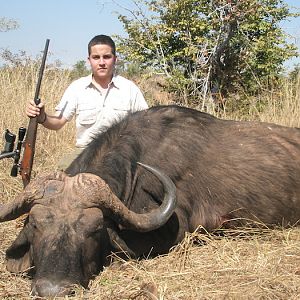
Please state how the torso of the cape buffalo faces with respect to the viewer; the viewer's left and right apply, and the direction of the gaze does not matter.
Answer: facing the viewer and to the left of the viewer

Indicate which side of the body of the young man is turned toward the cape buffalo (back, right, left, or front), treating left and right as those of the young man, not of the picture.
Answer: front

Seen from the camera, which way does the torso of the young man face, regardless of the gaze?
toward the camera

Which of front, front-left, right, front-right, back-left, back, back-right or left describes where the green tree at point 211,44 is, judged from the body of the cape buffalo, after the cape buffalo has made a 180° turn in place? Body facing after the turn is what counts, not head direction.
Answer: front-left

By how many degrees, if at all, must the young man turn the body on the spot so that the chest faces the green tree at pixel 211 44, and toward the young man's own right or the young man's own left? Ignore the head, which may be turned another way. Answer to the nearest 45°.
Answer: approximately 135° to the young man's own left

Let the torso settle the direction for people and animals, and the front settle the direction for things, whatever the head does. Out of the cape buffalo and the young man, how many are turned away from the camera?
0

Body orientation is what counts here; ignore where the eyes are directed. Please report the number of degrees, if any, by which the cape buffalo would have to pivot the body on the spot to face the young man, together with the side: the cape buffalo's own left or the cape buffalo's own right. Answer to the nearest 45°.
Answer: approximately 90° to the cape buffalo's own right
